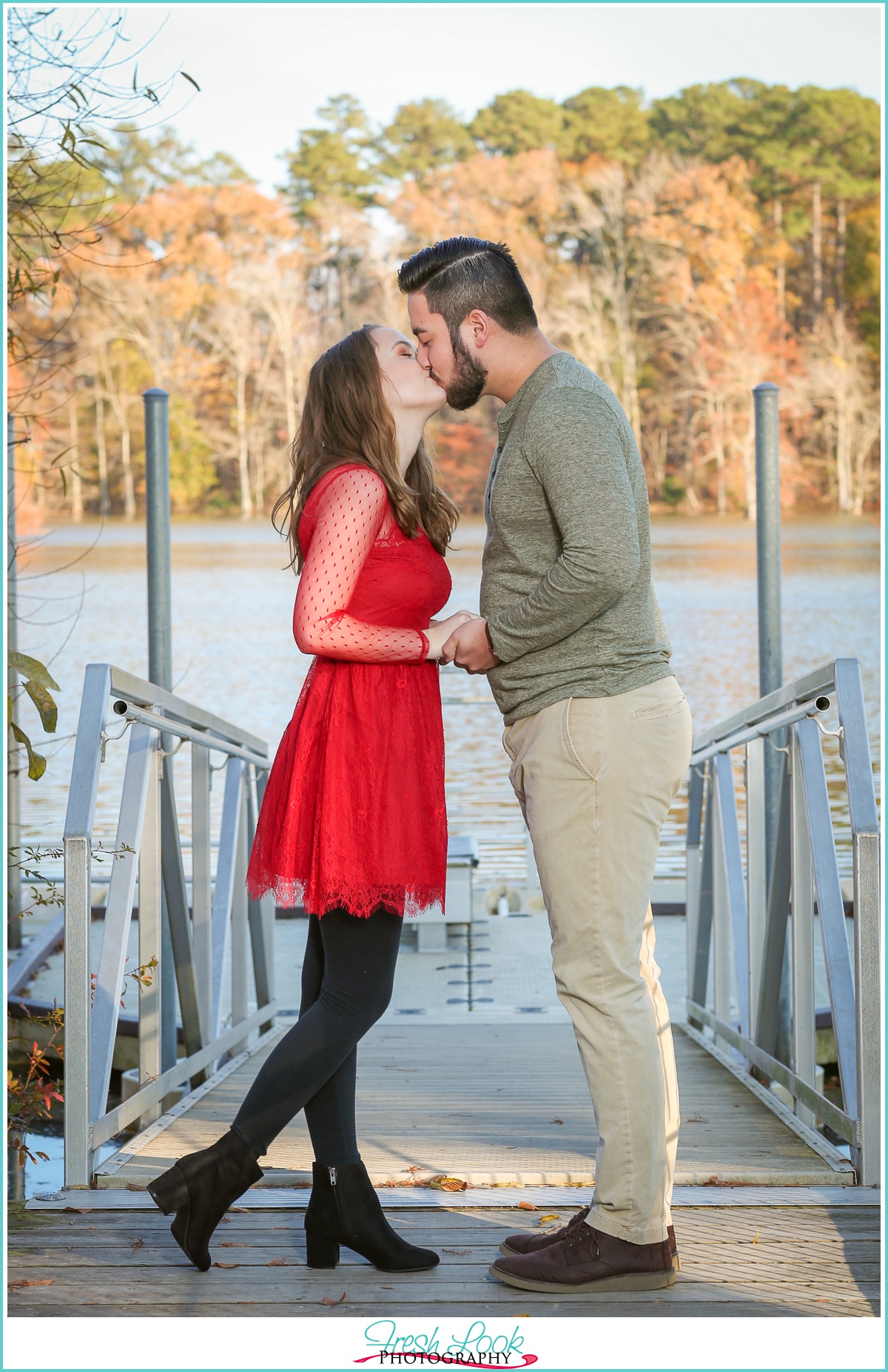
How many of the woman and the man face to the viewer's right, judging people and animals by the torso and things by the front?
1

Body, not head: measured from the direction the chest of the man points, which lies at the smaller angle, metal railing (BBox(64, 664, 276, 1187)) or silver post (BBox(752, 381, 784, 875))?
the metal railing

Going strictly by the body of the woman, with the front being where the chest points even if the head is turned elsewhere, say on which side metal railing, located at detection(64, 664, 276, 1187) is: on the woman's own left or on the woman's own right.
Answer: on the woman's own left

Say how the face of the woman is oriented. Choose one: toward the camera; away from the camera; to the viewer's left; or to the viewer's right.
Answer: to the viewer's right

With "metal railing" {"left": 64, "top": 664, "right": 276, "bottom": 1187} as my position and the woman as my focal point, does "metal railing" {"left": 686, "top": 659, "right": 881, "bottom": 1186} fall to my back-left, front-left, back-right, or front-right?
front-left

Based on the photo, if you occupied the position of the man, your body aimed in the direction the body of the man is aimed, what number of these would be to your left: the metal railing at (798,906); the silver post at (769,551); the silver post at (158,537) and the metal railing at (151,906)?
0

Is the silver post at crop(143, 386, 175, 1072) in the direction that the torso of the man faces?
no

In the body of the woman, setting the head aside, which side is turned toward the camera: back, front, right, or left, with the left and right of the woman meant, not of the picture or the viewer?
right

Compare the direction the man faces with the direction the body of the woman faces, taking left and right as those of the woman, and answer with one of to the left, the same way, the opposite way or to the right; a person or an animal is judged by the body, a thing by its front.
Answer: the opposite way

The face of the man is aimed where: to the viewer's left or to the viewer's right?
to the viewer's left

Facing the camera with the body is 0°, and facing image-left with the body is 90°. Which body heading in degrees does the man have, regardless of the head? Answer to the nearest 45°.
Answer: approximately 90°

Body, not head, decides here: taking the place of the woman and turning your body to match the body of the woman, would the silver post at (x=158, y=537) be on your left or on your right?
on your left

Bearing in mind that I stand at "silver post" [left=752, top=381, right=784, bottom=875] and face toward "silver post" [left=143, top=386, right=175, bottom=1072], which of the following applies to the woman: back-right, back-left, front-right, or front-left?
front-left
